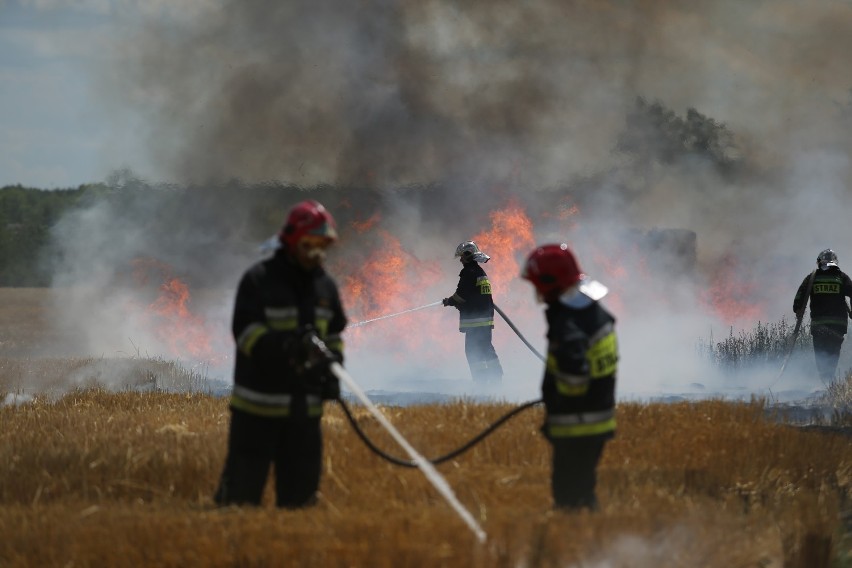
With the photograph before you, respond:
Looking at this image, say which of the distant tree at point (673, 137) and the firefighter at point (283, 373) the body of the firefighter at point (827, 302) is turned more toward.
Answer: the distant tree

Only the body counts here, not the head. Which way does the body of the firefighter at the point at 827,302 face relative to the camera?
away from the camera

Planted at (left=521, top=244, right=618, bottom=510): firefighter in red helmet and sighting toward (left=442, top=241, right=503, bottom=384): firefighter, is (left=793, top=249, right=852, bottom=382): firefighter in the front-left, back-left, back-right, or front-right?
front-right

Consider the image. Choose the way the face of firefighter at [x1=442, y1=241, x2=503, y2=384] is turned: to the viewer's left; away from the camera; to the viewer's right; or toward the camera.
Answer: to the viewer's left

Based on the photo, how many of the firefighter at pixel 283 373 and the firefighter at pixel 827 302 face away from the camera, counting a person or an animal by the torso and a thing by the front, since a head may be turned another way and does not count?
1

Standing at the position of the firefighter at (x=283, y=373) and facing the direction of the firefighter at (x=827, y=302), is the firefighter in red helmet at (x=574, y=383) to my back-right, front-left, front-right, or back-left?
front-right

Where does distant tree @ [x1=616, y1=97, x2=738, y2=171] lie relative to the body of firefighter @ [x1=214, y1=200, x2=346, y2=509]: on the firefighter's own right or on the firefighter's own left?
on the firefighter's own left

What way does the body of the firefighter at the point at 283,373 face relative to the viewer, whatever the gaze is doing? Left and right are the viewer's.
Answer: facing the viewer and to the right of the viewer

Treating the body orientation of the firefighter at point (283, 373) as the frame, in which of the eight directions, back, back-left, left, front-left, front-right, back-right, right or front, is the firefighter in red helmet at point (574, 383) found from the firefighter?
front-left
